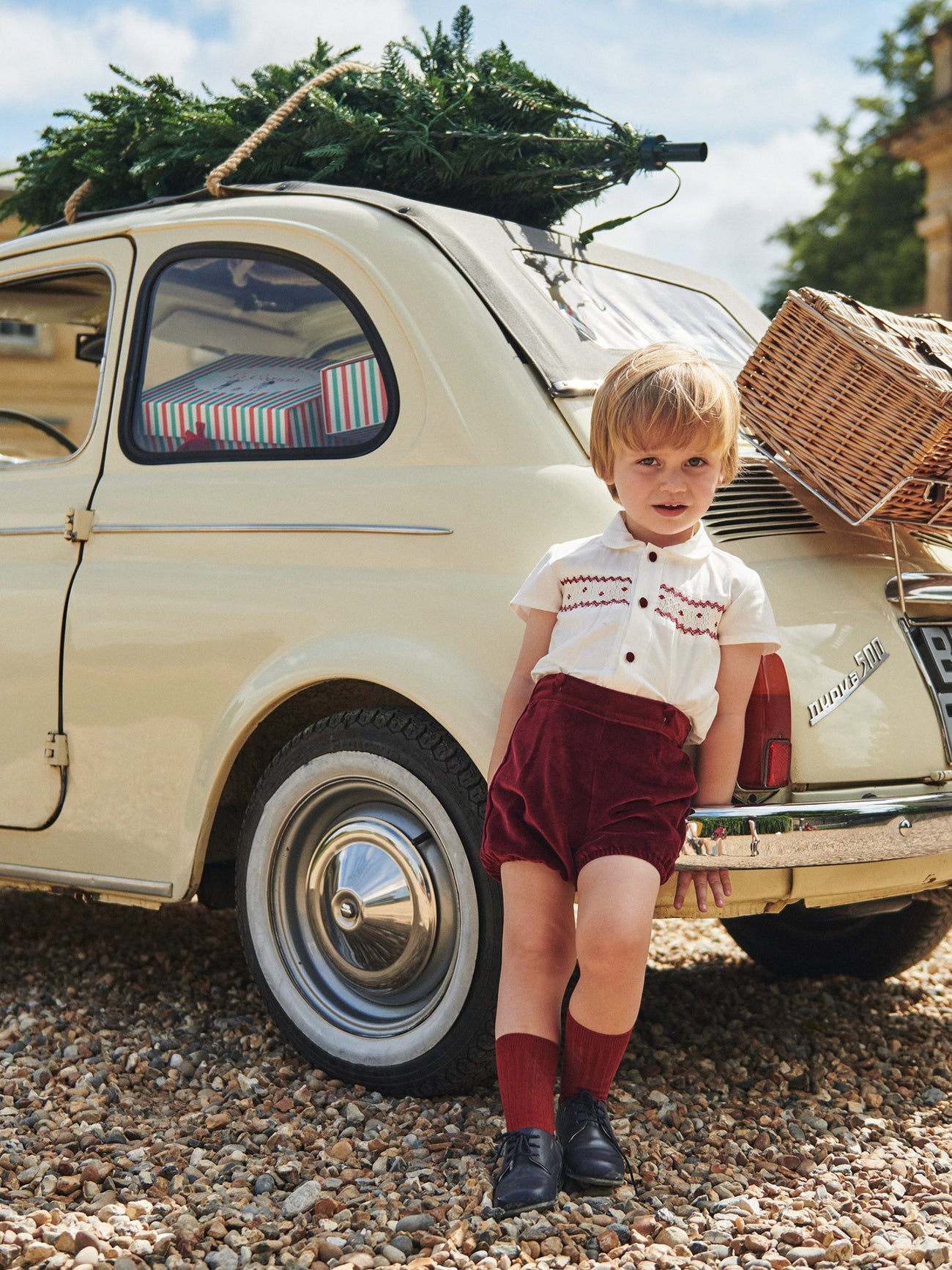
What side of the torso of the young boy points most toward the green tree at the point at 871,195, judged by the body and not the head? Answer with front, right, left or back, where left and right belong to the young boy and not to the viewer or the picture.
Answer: back

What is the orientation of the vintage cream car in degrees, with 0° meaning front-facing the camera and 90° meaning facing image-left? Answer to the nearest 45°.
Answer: approximately 135°

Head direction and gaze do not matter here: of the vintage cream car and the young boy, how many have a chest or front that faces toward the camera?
1

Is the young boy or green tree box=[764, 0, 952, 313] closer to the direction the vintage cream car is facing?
the green tree

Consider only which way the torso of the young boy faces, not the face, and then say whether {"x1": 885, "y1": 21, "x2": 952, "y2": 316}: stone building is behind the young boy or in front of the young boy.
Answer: behind

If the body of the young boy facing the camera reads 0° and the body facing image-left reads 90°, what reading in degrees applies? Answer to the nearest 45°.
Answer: approximately 0°
